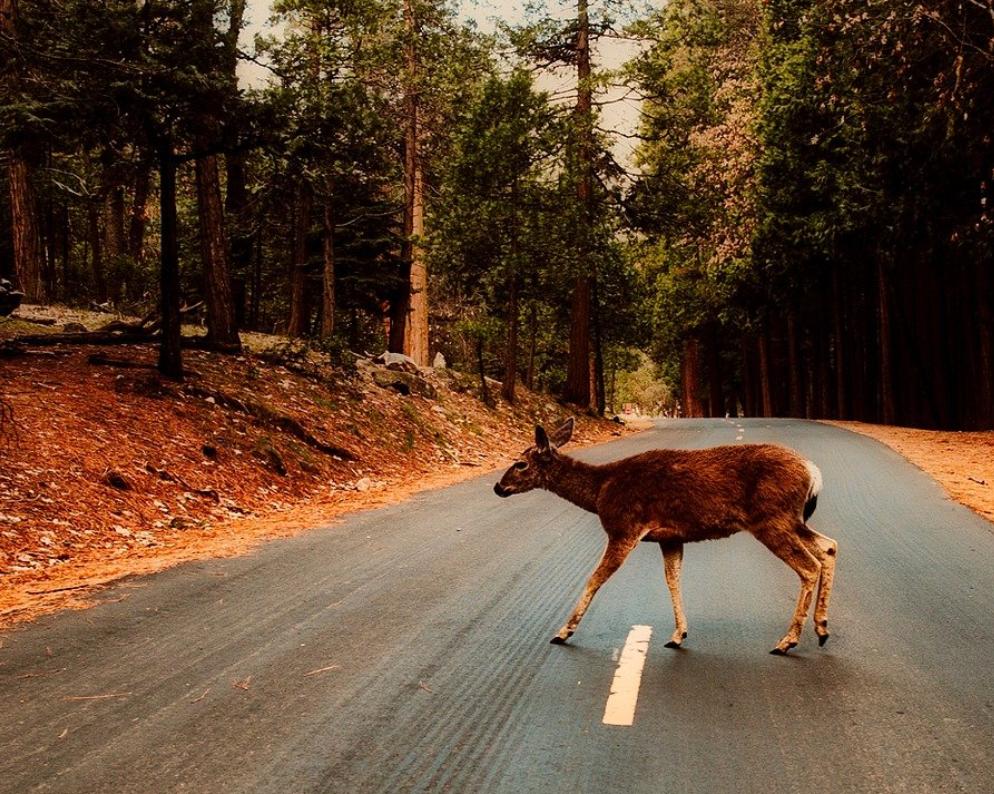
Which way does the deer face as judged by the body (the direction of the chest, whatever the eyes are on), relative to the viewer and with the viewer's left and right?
facing to the left of the viewer

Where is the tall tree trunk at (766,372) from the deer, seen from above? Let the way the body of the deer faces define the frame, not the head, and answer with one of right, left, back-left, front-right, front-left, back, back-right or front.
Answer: right

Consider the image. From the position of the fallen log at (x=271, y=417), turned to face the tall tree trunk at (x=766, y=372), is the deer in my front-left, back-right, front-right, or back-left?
back-right

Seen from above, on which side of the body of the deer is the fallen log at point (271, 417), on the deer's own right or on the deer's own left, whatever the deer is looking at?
on the deer's own right
